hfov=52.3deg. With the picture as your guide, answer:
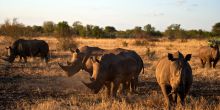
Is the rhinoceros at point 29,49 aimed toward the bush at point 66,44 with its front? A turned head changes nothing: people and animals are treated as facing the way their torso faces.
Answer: no

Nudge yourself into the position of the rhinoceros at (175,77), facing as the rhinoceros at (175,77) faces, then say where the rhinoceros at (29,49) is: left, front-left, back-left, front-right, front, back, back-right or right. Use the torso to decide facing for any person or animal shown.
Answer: back-right

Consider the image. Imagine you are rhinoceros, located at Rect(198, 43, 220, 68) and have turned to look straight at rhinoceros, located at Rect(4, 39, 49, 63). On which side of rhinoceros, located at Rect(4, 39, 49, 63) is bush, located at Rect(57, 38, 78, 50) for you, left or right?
right

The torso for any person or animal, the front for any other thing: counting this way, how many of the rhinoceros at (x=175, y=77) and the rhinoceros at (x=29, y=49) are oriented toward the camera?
1

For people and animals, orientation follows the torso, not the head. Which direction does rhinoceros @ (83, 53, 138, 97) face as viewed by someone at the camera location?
facing the viewer and to the left of the viewer

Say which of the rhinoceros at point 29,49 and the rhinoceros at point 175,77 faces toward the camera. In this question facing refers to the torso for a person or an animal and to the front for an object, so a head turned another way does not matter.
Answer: the rhinoceros at point 175,77

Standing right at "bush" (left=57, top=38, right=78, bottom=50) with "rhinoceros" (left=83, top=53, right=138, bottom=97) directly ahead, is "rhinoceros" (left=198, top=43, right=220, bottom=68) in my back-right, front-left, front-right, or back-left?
front-left

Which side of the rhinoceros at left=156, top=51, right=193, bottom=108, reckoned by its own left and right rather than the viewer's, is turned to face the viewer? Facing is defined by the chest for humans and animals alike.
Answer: front

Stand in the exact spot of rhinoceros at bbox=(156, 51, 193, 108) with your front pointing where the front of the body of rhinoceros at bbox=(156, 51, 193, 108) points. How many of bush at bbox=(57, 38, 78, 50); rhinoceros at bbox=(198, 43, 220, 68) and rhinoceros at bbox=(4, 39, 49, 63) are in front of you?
0

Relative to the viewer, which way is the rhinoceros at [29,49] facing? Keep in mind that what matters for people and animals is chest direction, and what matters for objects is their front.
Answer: to the viewer's left
